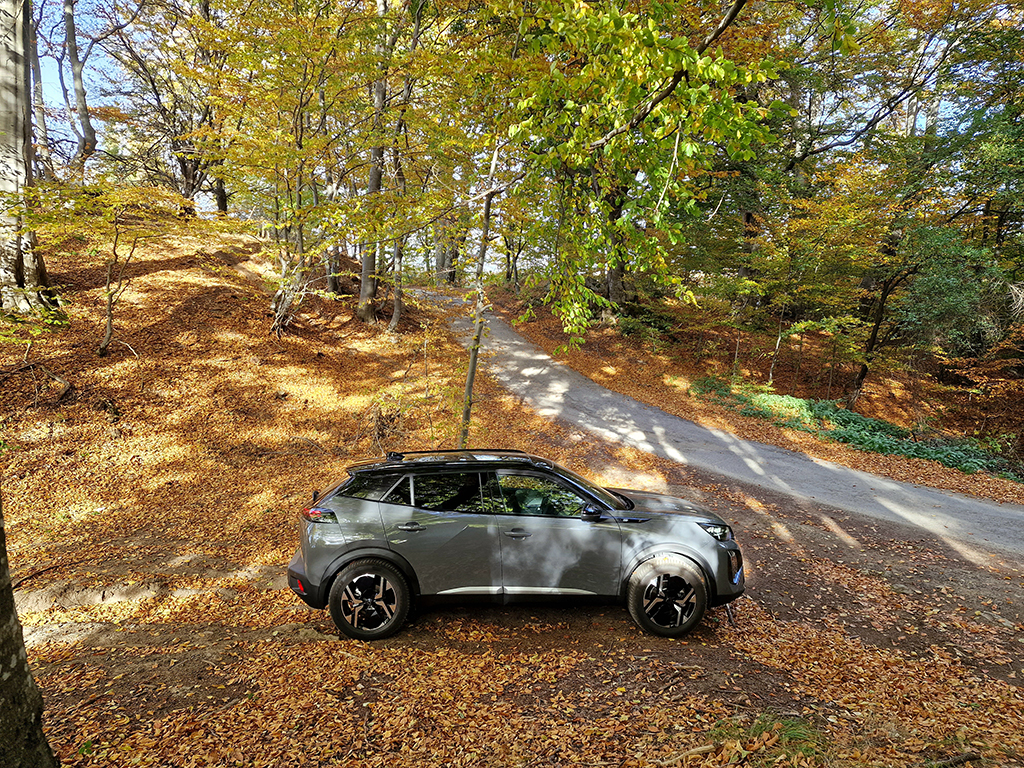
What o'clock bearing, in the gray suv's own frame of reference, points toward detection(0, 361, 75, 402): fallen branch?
The fallen branch is roughly at 7 o'clock from the gray suv.

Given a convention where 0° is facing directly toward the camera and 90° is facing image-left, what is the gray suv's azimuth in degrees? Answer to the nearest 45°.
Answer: approximately 270°

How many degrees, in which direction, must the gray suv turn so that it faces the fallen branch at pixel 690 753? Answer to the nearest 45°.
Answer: approximately 45° to its right

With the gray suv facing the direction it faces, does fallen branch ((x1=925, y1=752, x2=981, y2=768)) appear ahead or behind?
ahead

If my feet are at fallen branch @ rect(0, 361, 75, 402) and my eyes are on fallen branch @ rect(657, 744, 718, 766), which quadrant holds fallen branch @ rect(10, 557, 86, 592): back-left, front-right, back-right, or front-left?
front-right

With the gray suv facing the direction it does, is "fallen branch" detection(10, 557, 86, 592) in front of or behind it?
behind
